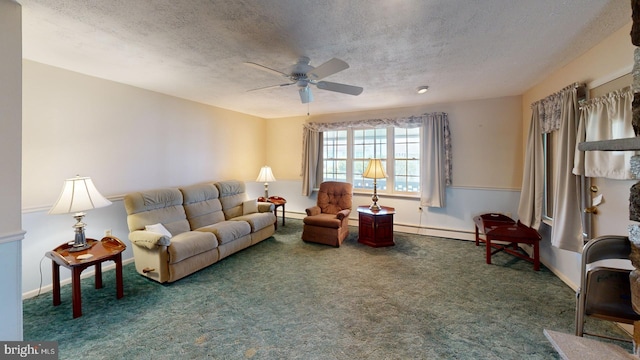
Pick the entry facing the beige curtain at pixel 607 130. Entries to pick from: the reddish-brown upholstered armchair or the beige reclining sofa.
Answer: the beige reclining sofa

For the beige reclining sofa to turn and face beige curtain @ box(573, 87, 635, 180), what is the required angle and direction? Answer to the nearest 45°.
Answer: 0° — it already faces it

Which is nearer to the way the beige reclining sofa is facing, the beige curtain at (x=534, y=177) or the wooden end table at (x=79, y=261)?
the beige curtain

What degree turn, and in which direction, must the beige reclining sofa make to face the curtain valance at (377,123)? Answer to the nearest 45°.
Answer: approximately 45° to its left

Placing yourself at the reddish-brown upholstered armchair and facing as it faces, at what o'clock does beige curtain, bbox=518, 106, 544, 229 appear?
The beige curtain is roughly at 8 o'clock from the reddish-brown upholstered armchair.

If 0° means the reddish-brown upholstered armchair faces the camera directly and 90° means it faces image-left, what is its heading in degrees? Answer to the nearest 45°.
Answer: approximately 45°

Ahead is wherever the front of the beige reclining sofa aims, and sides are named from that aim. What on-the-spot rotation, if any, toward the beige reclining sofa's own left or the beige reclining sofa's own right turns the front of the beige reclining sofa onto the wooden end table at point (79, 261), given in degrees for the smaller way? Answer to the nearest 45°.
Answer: approximately 90° to the beige reclining sofa's own right

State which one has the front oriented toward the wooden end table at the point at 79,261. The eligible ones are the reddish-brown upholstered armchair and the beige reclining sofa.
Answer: the reddish-brown upholstered armchair
